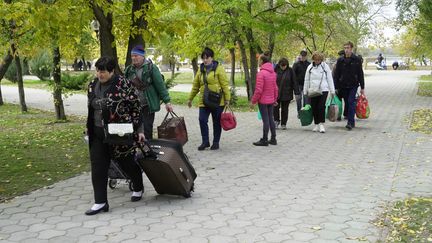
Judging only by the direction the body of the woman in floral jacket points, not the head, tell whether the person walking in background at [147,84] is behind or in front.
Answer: behind

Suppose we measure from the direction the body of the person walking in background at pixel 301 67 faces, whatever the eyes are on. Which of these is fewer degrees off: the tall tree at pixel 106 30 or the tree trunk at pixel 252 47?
the tall tree

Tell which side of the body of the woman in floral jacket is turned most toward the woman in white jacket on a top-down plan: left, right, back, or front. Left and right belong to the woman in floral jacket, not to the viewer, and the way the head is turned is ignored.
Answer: back

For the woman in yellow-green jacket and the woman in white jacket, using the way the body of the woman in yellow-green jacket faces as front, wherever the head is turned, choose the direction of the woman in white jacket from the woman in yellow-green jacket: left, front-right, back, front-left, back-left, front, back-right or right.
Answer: back

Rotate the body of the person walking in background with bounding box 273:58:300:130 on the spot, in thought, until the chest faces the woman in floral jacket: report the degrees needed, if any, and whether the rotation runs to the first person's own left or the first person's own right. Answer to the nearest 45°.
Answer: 0° — they already face them

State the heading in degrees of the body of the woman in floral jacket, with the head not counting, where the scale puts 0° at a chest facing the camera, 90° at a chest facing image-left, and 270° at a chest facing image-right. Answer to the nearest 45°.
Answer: approximately 45°

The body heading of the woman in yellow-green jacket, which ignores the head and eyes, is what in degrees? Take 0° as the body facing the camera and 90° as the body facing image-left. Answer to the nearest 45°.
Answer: approximately 45°

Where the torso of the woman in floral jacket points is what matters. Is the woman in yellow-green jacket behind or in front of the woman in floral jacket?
behind

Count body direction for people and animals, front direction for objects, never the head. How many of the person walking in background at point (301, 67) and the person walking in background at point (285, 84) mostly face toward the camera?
2

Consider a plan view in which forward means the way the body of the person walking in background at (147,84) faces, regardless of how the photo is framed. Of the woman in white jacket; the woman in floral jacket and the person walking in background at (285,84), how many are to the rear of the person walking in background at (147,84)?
2

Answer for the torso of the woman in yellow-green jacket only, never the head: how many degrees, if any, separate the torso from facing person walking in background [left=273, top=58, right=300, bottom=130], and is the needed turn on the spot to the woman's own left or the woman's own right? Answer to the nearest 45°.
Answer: approximately 180°
